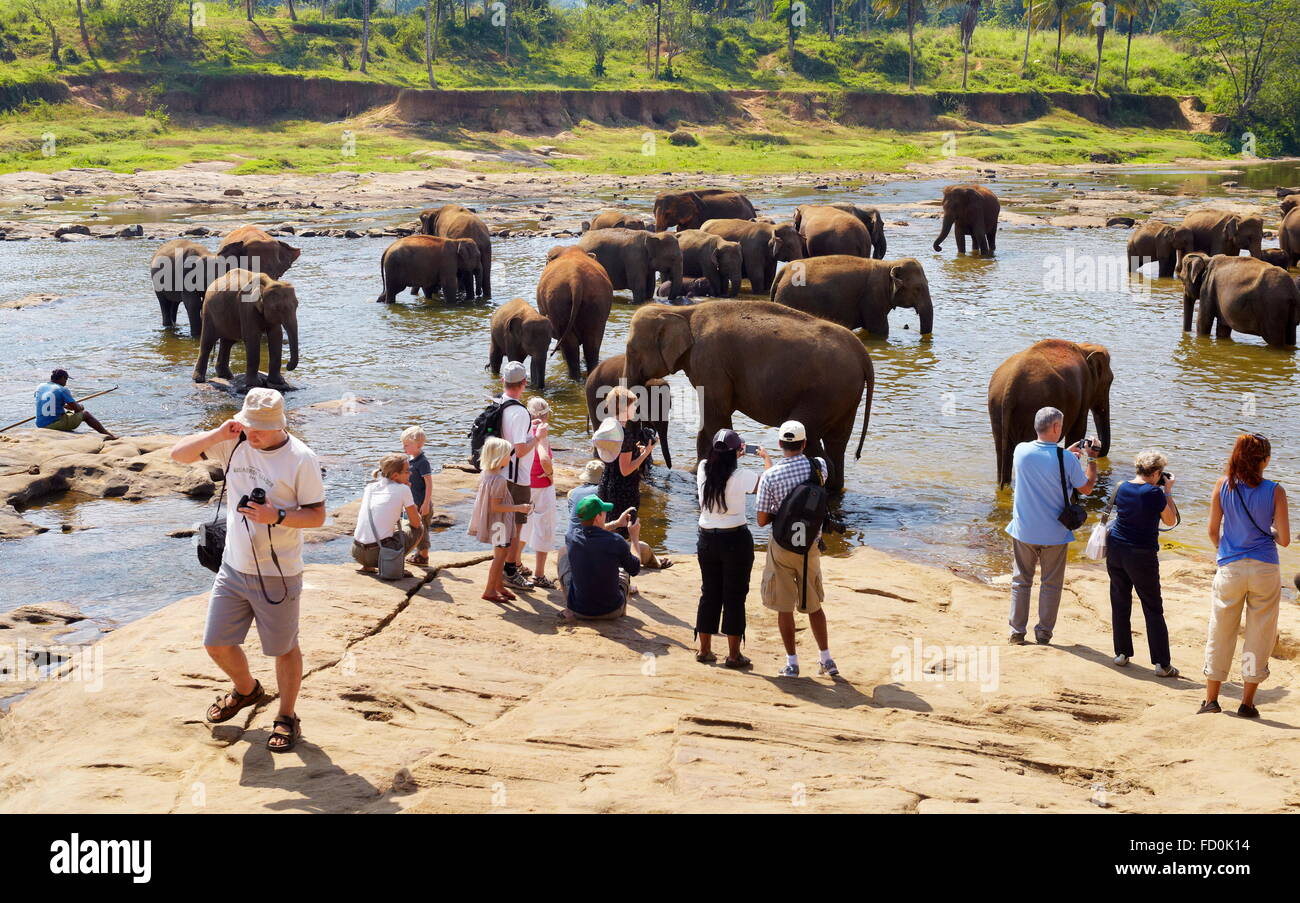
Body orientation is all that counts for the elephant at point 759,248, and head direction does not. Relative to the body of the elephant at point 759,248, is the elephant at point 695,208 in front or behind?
behind

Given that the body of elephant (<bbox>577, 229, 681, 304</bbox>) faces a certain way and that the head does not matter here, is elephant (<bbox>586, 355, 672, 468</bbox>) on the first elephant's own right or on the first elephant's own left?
on the first elephant's own right

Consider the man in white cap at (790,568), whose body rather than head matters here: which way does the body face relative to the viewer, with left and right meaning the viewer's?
facing away from the viewer

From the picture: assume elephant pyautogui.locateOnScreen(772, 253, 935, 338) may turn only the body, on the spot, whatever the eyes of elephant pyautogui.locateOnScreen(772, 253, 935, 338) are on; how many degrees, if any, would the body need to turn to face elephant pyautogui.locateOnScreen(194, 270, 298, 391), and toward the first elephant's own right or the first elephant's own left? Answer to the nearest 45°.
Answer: approximately 135° to the first elephant's own right

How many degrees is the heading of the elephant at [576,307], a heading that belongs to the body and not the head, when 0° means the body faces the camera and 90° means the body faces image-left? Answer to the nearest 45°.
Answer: approximately 180°

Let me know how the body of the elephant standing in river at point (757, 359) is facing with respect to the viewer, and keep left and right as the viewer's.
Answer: facing to the left of the viewer

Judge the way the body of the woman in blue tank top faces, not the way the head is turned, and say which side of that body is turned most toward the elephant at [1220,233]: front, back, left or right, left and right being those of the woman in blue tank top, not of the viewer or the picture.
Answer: front

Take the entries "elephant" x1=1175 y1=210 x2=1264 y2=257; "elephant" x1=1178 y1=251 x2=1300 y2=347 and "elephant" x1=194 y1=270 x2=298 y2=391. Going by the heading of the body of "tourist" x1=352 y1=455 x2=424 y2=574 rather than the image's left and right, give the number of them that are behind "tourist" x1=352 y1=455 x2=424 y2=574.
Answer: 0

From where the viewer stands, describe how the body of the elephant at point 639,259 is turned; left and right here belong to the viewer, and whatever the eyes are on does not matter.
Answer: facing to the right of the viewer

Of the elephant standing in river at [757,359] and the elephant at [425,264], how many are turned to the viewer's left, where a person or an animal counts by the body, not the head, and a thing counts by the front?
1

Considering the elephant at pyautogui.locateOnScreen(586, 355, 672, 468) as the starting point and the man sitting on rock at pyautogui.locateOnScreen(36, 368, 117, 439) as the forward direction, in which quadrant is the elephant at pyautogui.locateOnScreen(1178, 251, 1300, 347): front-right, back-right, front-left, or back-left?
back-right

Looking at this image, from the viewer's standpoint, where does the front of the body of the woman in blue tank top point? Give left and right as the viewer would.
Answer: facing away from the viewer

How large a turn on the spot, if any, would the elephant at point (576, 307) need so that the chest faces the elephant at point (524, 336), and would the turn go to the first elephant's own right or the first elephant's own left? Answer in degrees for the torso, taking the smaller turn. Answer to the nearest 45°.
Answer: approximately 135° to the first elephant's own left

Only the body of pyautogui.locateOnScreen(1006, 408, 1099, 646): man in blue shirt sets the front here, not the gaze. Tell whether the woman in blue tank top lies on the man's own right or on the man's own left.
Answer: on the man's own right

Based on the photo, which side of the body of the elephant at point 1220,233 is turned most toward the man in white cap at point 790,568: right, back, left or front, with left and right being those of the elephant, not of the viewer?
right

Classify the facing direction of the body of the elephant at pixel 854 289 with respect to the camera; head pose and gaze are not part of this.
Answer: to the viewer's right

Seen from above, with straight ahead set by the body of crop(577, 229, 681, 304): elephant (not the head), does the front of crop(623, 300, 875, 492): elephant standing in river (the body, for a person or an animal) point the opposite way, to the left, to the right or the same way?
the opposite way
